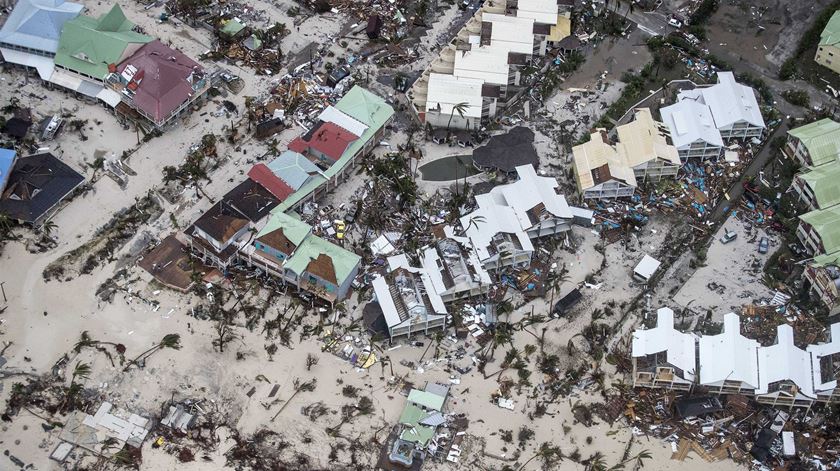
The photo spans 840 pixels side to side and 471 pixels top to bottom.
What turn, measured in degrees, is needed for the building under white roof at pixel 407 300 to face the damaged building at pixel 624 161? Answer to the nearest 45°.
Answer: approximately 135° to its left

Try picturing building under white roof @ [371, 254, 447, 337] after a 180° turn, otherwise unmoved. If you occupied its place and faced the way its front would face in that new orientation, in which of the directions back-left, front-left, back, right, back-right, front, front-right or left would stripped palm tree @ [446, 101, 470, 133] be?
front

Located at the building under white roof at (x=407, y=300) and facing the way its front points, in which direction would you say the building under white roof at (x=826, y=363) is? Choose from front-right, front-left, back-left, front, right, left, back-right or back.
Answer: left

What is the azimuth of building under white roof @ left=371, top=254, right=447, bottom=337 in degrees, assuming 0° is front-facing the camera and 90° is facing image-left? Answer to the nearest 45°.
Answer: approximately 0°

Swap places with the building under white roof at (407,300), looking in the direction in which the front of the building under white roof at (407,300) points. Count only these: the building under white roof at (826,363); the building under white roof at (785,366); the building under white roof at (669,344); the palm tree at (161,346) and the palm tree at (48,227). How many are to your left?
3

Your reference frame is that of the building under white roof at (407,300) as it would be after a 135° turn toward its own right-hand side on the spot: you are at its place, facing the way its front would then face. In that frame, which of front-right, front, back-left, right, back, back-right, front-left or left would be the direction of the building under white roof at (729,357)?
back-right

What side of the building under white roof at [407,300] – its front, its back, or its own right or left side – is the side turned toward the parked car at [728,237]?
left

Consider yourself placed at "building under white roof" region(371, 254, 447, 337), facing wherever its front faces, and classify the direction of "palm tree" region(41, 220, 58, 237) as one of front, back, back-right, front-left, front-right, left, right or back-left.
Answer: right

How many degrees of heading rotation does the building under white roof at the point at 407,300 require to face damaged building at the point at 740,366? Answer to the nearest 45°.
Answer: approximately 90° to its left

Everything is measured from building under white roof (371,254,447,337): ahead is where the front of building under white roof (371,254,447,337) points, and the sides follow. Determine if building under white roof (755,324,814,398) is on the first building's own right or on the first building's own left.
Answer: on the first building's own left

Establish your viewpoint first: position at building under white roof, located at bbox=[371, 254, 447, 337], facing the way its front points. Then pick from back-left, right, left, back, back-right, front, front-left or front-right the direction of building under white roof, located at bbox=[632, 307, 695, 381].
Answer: left

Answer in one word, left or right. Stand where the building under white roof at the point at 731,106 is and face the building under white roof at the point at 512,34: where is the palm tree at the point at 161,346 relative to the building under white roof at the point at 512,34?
left

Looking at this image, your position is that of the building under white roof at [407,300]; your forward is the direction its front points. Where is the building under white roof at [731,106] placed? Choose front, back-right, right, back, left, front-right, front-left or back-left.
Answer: back-left

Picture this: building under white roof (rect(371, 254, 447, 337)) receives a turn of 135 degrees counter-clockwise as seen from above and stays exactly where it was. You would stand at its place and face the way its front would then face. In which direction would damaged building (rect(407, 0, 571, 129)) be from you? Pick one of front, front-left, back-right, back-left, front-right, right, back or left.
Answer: front-left

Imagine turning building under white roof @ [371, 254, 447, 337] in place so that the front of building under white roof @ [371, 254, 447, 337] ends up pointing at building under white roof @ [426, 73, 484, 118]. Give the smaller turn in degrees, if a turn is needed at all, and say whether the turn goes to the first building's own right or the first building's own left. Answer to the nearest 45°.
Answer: approximately 180°

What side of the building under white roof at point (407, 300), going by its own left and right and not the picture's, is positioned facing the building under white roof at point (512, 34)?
back
